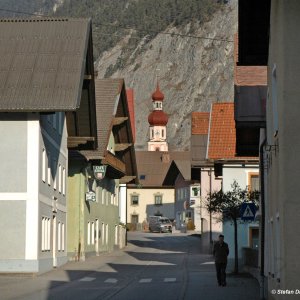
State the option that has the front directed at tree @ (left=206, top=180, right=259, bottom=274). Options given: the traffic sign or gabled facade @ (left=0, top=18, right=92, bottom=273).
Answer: the gabled facade

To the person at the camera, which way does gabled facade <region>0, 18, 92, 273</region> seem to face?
facing to the right of the viewer

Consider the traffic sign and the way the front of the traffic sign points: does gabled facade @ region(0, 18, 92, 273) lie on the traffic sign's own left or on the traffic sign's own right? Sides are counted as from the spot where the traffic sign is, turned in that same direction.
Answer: on the traffic sign's own right

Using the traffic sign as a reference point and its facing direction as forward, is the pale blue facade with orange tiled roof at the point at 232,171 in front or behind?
behind

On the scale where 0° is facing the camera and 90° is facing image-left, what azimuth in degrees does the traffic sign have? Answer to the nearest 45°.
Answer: approximately 0°

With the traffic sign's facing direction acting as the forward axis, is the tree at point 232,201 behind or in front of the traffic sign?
behind

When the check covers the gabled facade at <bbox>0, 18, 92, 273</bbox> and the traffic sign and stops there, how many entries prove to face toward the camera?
1

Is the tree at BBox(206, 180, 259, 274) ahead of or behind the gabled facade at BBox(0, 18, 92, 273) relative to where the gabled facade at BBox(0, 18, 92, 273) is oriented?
ahead

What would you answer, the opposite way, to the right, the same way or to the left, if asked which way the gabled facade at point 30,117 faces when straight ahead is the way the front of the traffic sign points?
to the left

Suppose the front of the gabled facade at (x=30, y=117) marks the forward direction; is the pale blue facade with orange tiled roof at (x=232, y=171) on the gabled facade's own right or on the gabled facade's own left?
on the gabled facade's own left
